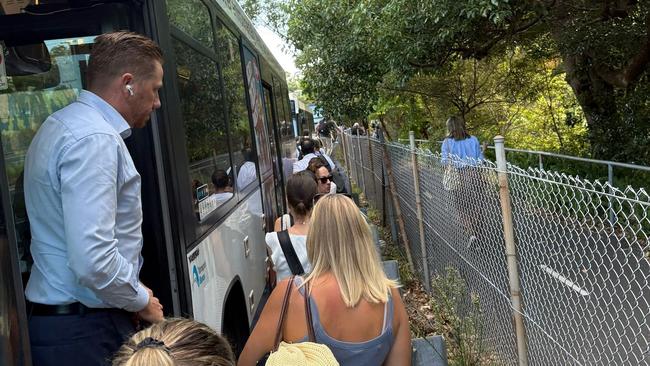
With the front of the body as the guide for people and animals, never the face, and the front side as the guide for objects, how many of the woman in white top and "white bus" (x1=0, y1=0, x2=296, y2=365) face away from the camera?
1

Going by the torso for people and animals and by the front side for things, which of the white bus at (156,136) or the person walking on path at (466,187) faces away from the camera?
the person walking on path

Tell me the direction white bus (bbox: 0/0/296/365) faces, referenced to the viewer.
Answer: facing the viewer and to the left of the viewer

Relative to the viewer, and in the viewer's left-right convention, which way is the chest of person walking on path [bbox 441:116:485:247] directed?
facing away from the viewer

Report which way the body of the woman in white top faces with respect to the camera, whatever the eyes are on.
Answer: away from the camera

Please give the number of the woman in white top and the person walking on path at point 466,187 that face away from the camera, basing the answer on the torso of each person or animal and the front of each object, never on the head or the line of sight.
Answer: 2

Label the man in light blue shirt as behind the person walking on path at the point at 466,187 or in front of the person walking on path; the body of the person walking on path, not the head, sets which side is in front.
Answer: behind

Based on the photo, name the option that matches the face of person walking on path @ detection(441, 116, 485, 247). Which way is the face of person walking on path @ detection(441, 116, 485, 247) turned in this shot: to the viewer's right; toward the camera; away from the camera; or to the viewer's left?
away from the camera

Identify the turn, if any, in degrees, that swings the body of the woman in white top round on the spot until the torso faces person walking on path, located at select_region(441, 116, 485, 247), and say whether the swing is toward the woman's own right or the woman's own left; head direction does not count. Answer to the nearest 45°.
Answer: approximately 45° to the woman's own right

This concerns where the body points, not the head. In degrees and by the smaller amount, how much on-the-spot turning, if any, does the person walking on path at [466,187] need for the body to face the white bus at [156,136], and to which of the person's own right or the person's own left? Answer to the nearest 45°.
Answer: approximately 135° to the person's own left

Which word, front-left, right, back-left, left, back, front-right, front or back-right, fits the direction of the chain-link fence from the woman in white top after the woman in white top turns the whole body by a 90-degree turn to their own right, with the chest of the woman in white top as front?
front

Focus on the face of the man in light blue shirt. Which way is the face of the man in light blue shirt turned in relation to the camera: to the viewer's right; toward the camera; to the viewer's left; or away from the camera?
to the viewer's right
